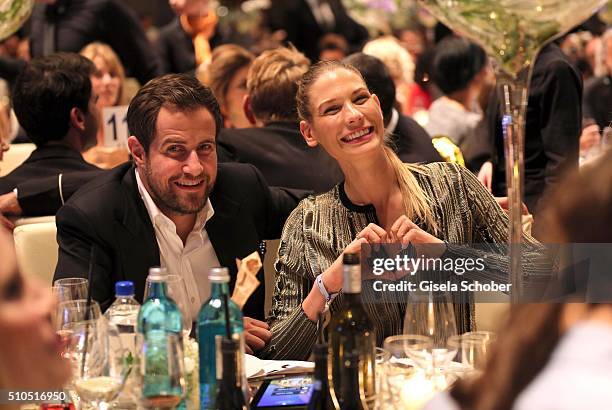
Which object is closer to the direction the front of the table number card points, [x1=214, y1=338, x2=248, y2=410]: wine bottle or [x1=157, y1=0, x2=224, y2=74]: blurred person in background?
the wine bottle

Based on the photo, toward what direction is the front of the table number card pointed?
toward the camera

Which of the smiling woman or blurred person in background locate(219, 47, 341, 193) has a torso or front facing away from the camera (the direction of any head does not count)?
the blurred person in background

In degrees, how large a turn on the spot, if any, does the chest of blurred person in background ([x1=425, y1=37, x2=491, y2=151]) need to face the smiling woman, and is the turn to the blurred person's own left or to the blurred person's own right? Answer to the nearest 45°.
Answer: approximately 135° to the blurred person's own right

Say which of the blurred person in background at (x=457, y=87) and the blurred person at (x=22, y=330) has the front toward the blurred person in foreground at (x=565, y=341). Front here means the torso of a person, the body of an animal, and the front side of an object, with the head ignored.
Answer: the blurred person at (x=22, y=330)

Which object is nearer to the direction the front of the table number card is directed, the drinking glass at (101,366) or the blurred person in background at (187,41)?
the drinking glass

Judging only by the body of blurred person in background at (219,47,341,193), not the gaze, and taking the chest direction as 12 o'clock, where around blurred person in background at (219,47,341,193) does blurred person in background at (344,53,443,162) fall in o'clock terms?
blurred person in background at (344,53,443,162) is roughly at 3 o'clock from blurred person in background at (219,47,341,193).

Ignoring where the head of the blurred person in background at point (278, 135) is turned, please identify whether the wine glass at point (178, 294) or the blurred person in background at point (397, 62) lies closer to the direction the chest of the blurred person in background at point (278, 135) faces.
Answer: the blurred person in background

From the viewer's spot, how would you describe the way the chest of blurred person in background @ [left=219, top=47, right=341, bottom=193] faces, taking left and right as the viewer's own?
facing away from the viewer

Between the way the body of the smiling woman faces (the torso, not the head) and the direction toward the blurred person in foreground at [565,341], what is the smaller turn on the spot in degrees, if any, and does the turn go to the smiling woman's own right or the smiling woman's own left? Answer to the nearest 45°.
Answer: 0° — they already face them

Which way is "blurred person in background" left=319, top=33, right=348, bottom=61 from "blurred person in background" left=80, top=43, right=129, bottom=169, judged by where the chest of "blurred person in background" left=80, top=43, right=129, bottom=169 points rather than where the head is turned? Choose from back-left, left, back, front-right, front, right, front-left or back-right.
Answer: back-left

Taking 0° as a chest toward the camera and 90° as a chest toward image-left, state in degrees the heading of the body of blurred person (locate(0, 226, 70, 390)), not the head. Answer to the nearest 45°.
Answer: approximately 270°

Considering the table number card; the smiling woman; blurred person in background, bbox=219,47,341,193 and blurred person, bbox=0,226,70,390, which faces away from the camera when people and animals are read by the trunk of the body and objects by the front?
blurred person in background, bbox=219,47,341,193

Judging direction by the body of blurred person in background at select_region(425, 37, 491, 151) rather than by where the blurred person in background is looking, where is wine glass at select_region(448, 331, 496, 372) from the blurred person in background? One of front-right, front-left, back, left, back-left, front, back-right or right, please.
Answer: back-right

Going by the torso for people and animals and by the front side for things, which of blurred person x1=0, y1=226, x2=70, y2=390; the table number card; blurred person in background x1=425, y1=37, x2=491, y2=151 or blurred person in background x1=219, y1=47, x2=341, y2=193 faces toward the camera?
the table number card

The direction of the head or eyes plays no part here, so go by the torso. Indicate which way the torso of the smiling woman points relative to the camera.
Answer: toward the camera
